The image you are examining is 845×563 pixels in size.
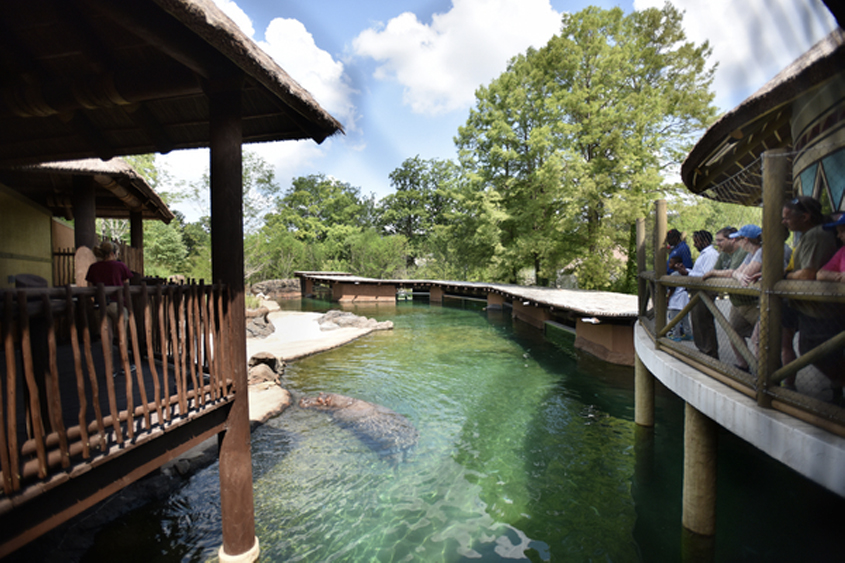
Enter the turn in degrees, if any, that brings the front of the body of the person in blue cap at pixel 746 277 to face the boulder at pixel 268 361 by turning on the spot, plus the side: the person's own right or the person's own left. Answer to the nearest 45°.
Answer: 0° — they already face it

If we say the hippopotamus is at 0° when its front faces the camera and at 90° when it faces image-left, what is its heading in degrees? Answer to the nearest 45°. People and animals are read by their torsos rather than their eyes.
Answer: approximately 135°

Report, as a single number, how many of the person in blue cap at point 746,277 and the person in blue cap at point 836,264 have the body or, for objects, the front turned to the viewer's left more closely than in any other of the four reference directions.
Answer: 2

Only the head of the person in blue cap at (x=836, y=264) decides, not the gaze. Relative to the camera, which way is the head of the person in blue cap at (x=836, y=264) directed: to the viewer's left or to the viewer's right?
to the viewer's left

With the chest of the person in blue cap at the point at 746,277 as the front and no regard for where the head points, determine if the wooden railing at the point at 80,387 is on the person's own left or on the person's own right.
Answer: on the person's own left

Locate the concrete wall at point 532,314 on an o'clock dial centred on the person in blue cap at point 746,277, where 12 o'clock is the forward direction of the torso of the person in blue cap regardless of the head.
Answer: The concrete wall is roughly at 2 o'clock from the person in blue cap.

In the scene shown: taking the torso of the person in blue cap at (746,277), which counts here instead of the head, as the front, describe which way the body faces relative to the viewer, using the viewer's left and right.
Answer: facing to the left of the viewer

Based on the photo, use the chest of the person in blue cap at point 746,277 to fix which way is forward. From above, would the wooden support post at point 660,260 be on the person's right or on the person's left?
on the person's right

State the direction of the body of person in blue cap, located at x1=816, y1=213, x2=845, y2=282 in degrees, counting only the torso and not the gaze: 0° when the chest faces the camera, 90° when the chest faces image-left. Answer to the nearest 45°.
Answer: approximately 90°

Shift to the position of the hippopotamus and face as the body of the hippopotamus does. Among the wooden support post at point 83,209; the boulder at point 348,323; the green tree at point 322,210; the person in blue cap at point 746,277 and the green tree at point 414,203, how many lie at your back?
1

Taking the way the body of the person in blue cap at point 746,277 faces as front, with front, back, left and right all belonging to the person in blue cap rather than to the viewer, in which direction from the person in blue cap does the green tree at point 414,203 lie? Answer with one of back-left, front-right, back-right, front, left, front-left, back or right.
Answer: front-right

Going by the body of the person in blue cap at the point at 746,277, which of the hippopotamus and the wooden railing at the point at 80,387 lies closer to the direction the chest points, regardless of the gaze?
the hippopotamus

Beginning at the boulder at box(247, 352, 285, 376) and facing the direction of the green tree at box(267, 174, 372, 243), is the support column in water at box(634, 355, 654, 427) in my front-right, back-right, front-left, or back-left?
back-right
